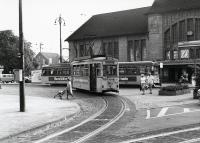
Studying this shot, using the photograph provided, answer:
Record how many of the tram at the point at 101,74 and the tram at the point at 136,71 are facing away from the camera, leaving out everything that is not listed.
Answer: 0

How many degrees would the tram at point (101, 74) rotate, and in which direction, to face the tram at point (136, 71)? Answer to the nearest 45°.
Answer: approximately 135° to its left

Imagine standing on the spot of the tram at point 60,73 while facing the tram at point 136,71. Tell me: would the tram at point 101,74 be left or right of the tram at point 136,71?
right

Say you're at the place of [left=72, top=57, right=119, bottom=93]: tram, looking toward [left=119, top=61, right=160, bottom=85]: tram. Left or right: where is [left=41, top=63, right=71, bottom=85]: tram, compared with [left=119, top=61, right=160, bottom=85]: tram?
left

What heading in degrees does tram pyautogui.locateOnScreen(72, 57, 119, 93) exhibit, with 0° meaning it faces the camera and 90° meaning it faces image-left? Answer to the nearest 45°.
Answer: approximately 315°
